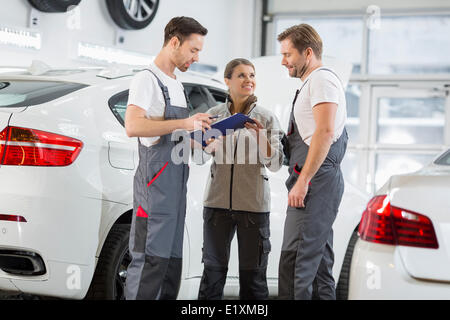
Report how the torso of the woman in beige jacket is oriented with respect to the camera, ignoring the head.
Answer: toward the camera

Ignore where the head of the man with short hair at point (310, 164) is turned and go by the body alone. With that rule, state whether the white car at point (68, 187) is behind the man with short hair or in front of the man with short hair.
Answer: in front

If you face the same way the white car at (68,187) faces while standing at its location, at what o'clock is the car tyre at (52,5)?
The car tyre is roughly at 10 o'clock from the white car.

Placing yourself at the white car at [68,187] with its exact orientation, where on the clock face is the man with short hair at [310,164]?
The man with short hair is roughly at 2 o'clock from the white car.

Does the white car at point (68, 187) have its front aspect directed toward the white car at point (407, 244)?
no

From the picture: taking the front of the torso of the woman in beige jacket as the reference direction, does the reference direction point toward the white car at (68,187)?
no

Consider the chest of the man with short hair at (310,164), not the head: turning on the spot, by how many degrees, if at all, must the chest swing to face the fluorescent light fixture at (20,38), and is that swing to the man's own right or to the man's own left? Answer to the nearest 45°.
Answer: approximately 45° to the man's own right

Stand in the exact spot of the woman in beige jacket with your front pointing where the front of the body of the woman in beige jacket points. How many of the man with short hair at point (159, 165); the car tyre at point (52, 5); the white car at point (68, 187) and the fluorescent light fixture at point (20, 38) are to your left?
0

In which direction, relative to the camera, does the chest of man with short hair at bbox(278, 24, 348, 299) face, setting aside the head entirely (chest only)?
to the viewer's left

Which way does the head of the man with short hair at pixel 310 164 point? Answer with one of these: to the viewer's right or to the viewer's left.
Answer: to the viewer's left

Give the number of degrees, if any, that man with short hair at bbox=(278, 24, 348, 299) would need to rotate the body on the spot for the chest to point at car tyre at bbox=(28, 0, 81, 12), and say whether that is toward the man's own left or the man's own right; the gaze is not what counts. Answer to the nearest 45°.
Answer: approximately 45° to the man's own right

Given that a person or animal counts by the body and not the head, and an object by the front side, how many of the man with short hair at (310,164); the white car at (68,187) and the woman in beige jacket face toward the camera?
1

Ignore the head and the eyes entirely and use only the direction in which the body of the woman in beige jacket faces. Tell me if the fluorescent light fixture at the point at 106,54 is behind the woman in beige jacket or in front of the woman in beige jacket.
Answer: behind

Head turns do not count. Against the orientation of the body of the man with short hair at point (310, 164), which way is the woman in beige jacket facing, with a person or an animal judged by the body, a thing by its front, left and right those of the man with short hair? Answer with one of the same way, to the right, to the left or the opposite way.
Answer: to the left

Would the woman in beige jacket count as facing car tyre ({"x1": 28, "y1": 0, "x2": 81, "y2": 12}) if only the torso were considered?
no

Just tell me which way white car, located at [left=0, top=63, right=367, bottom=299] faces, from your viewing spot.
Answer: facing away from the viewer and to the right of the viewer
